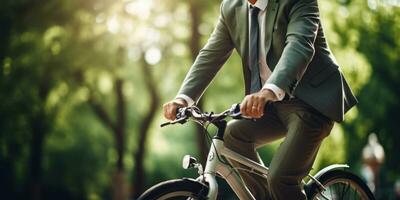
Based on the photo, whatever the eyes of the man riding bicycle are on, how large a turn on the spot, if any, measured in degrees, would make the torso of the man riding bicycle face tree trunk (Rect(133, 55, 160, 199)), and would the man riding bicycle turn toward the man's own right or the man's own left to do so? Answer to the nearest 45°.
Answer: approximately 135° to the man's own right

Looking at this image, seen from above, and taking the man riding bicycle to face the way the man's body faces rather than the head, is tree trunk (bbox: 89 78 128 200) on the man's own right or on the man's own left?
on the man's own right

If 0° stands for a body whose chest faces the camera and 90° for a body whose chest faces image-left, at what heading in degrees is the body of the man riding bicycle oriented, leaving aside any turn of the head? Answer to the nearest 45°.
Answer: approximately 45°

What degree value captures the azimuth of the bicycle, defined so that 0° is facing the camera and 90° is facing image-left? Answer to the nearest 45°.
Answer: approximately 45°

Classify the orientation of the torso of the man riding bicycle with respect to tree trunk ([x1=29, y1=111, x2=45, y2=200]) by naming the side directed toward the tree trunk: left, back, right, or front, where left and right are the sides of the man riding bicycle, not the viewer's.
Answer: right

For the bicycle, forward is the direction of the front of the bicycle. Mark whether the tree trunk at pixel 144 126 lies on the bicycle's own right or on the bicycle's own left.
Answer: on the bicycle's own right
